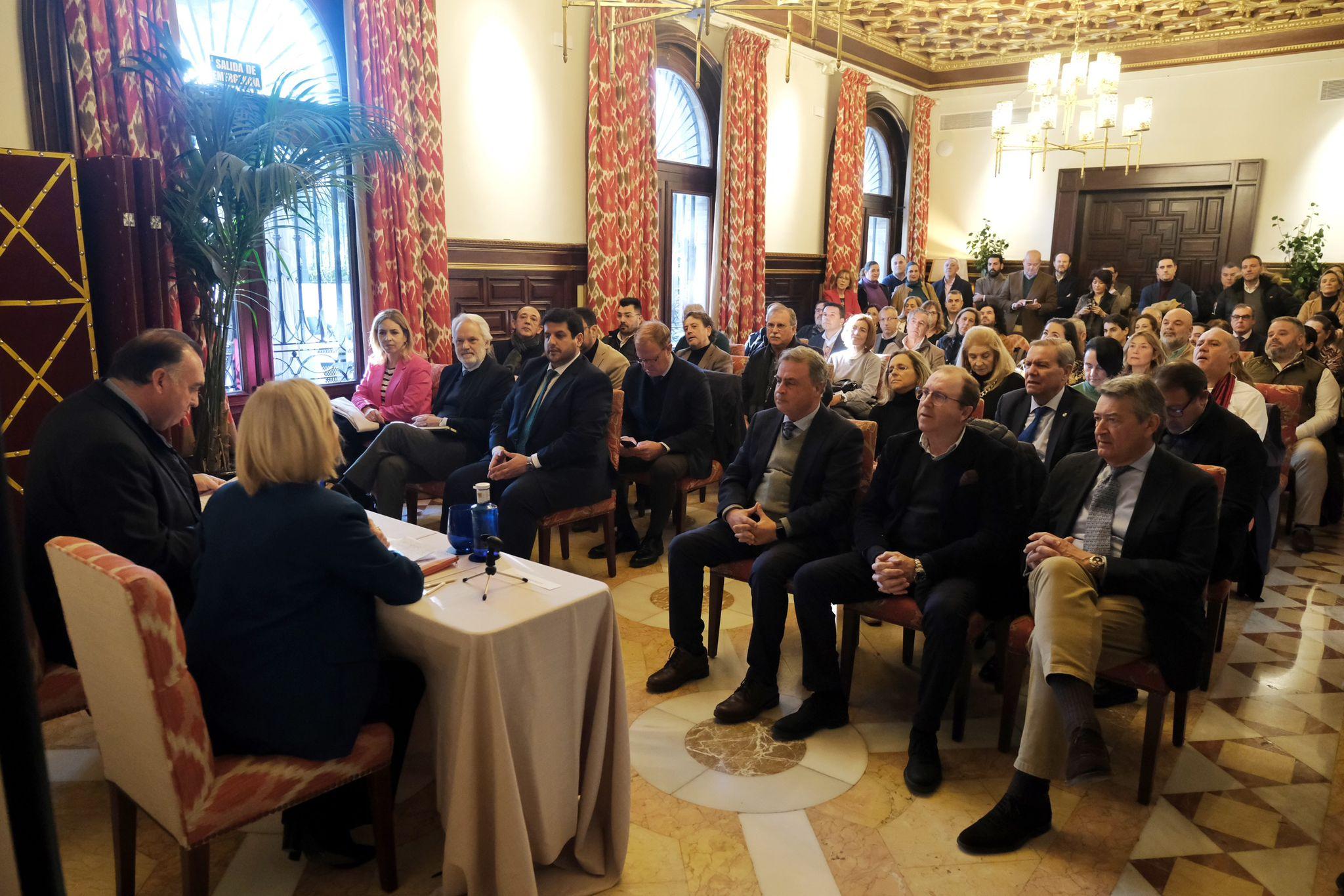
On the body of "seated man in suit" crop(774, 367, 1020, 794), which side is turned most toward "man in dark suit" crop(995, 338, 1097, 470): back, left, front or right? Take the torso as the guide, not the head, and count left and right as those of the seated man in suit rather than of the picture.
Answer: back

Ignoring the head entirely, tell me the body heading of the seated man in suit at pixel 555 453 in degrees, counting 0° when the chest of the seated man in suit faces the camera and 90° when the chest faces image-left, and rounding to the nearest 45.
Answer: approximately 45°

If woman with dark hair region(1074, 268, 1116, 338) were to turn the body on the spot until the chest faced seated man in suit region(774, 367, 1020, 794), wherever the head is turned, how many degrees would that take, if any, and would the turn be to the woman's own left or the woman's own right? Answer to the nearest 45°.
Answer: approximately 45° to the woman's own left

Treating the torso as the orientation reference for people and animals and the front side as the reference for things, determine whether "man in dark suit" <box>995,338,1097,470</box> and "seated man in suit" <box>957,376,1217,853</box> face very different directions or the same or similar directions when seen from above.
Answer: same or similar directions

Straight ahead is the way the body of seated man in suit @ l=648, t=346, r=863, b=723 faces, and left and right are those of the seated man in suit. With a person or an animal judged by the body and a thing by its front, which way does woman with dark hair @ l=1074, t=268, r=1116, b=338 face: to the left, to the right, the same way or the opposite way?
the same way

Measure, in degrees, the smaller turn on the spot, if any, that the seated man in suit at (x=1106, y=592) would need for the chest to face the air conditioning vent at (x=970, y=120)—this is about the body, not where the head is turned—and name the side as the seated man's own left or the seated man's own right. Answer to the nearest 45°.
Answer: approximately 135° to the seated man's own right

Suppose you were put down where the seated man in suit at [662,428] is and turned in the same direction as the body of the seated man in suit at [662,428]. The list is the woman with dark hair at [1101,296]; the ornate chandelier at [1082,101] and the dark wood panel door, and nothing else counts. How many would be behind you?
3

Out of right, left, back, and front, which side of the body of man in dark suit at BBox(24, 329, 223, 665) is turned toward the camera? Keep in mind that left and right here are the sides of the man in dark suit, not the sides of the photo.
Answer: right

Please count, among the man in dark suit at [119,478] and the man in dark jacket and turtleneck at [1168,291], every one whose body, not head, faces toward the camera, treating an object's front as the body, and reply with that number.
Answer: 1

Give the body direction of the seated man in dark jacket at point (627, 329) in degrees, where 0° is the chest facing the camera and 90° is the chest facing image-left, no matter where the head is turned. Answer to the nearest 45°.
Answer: approximately 45°

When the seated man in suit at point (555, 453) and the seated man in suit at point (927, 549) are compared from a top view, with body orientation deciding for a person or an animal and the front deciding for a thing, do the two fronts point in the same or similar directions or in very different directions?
same or similar directions

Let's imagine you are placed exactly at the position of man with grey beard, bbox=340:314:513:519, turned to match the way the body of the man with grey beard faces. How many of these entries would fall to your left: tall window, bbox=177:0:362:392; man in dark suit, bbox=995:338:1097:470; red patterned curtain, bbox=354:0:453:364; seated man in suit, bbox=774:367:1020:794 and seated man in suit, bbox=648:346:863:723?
3

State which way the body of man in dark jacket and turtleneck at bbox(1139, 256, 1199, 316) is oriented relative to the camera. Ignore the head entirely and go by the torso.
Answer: toward the camera

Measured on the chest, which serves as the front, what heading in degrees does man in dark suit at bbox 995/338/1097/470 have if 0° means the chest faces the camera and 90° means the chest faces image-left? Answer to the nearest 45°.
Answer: approximately 45°

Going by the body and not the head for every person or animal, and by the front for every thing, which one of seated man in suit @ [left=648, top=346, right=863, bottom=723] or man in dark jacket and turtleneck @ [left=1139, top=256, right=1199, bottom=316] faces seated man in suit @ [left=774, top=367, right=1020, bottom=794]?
the man in dark jacket and turtleneck

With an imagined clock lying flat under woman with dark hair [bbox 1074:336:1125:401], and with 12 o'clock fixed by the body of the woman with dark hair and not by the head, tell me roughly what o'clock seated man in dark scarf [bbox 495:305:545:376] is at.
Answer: The seated man in dark scarf is roughly at 2 o'clock from the woman with dark hair.

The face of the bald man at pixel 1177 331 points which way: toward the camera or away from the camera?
toward the camera

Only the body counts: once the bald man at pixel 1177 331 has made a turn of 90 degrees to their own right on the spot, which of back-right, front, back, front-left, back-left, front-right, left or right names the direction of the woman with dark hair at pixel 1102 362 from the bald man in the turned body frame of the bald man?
back-left

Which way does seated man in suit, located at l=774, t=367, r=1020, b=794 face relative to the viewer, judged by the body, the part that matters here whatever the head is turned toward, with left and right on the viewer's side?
facing the viewer and to the left of the viewer

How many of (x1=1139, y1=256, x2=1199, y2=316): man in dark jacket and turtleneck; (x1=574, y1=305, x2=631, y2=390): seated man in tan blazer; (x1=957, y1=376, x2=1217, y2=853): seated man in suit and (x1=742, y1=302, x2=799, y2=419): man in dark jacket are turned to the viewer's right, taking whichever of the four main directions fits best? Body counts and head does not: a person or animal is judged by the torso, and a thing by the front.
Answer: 0

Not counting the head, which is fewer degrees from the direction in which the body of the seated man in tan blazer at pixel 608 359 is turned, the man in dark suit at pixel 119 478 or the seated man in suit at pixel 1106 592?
the man in dark suit
